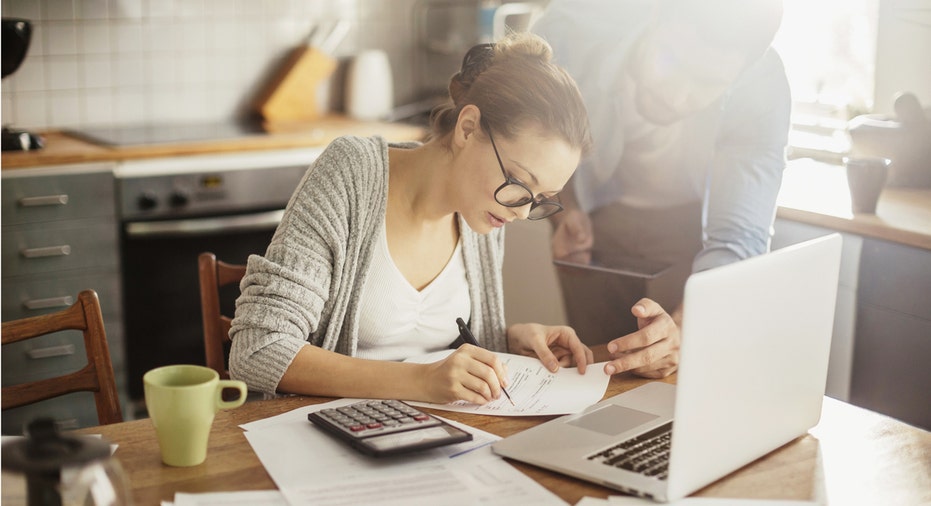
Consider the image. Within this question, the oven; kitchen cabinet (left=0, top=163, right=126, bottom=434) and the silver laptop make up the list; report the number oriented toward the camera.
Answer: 2

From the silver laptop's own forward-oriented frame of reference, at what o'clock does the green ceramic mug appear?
The green ceramic mug is roughly at 10 o'clock from the silver laptop.

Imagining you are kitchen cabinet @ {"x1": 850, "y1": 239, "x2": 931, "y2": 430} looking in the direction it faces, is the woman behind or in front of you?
in front

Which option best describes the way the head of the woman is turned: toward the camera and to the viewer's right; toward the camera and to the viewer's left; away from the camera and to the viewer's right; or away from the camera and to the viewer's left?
toward the camera and to the viewer's right

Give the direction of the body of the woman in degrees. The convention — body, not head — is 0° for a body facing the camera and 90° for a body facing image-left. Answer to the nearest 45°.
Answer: approximately 315°

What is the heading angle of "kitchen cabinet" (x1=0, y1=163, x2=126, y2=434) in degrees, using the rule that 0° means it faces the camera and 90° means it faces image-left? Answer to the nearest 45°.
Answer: approximately 0°

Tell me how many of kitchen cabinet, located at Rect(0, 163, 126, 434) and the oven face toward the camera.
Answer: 2

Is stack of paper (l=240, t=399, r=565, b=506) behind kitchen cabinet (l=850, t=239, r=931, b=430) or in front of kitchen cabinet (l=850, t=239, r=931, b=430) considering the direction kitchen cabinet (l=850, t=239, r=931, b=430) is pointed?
in front

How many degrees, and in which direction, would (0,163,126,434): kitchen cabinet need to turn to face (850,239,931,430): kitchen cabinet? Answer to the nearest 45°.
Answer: approximately 45° to its left

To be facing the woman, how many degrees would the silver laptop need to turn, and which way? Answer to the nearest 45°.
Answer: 0° — it already faces them

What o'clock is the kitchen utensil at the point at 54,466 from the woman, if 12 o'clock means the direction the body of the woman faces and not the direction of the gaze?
The kitchen utensil is roughly at 2 o'clock from the woman.
